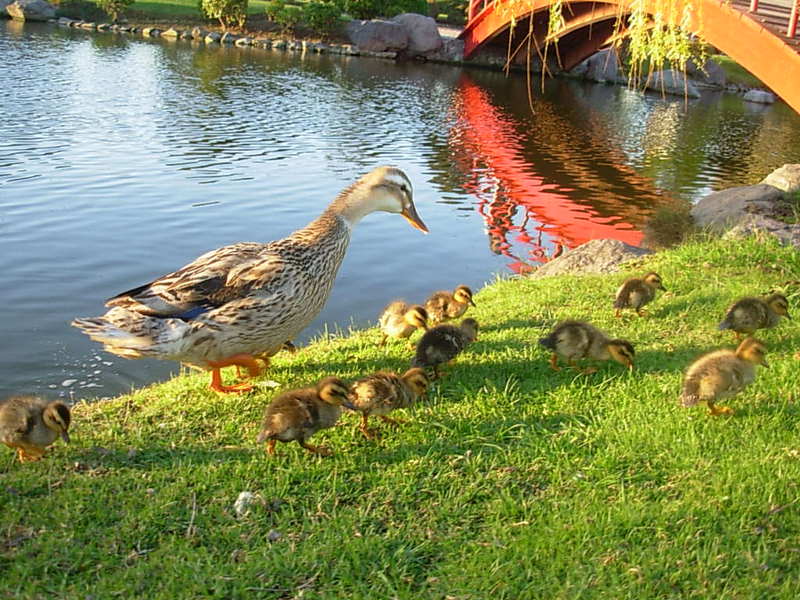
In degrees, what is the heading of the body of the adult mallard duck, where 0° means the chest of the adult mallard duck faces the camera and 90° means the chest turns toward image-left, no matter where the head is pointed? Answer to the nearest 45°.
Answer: approximately 270°

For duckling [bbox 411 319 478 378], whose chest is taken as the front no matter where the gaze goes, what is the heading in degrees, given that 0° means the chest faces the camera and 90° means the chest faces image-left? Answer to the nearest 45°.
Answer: approximately 270°

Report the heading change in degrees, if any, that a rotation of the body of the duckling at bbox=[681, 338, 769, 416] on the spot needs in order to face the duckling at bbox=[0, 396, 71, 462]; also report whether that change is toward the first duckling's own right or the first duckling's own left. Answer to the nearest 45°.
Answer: approximately 135° to the first duckling's own right

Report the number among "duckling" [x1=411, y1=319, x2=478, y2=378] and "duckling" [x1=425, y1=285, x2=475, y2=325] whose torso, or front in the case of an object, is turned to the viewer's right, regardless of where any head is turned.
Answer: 2

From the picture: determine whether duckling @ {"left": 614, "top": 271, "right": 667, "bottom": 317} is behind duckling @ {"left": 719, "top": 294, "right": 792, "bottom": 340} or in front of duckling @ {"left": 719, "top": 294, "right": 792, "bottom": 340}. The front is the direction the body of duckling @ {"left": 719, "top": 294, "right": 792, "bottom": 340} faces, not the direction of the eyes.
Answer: behind

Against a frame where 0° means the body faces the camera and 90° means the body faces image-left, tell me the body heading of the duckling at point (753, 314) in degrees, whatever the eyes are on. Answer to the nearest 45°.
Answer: approximately 270°

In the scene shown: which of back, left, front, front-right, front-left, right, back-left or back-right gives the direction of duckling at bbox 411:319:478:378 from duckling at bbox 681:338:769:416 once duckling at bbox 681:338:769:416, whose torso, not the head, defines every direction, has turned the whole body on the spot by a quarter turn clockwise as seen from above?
right

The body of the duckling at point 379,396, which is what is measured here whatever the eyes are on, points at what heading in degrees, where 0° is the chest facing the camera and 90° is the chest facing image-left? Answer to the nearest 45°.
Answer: approximately 270°

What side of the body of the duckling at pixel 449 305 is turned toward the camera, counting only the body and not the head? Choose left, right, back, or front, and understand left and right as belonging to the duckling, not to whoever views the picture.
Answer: right

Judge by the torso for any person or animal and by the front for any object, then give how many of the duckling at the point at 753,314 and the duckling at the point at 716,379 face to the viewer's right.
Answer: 2

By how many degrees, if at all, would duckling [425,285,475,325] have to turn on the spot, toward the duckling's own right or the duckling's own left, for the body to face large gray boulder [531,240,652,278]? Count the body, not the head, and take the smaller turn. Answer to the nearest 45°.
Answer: approximately 45° to the duckling's own left

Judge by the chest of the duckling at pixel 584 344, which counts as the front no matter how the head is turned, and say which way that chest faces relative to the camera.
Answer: to the viewer's right
